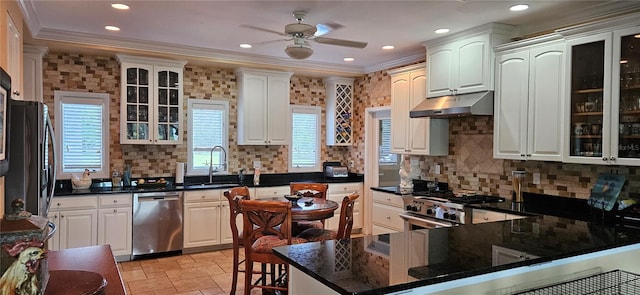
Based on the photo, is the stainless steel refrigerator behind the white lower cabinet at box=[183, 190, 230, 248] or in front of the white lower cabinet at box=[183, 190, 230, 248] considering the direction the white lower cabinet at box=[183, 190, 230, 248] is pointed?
in front

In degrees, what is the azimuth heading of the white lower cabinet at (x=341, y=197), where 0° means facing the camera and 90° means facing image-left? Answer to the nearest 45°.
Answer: approximately 0°

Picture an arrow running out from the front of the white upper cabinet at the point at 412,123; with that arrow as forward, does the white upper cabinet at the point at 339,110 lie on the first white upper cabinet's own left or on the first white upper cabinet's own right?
on the first white upper cabinet's own right

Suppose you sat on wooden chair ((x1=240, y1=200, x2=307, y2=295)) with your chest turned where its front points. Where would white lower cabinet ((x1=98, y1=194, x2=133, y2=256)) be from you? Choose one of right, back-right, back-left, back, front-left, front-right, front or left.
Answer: left

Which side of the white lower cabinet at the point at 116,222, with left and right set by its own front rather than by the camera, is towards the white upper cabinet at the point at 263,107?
left

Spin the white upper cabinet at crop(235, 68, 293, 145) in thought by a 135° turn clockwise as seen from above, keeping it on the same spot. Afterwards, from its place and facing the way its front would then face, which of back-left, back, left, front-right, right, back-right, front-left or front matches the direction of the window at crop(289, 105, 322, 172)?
right

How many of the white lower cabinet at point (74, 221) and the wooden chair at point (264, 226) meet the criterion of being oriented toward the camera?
1

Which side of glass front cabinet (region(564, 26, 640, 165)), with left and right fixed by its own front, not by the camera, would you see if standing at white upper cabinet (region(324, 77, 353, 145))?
right

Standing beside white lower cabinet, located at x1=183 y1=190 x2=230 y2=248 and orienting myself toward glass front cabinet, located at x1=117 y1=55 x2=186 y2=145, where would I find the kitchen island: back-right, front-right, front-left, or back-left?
back-left

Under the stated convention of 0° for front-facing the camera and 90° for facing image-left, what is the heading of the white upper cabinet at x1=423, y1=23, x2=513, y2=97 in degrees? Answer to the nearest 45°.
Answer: approximately 45°

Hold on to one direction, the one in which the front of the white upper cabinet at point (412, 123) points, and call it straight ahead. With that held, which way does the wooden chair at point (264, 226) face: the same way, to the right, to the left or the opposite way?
the opposite way

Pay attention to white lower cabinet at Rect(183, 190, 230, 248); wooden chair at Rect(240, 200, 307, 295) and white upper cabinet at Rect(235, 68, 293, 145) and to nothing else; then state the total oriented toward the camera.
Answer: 2

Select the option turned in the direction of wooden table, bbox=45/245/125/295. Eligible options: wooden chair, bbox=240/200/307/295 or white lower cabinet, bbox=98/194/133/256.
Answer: the white lower cabinet

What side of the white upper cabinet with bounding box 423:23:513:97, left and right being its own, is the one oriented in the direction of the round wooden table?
front

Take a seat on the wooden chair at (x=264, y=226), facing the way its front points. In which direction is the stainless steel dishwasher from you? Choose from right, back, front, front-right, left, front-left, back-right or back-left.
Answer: left

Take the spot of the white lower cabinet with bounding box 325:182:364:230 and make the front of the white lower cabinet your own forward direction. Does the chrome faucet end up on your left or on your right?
on your right

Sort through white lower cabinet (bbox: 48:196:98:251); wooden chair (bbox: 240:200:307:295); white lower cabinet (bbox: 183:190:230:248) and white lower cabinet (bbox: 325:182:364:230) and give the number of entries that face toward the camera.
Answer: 3

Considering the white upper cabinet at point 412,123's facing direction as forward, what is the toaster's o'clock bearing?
The toaster is roughly at 3 o'clock from the white upper cabinet.
